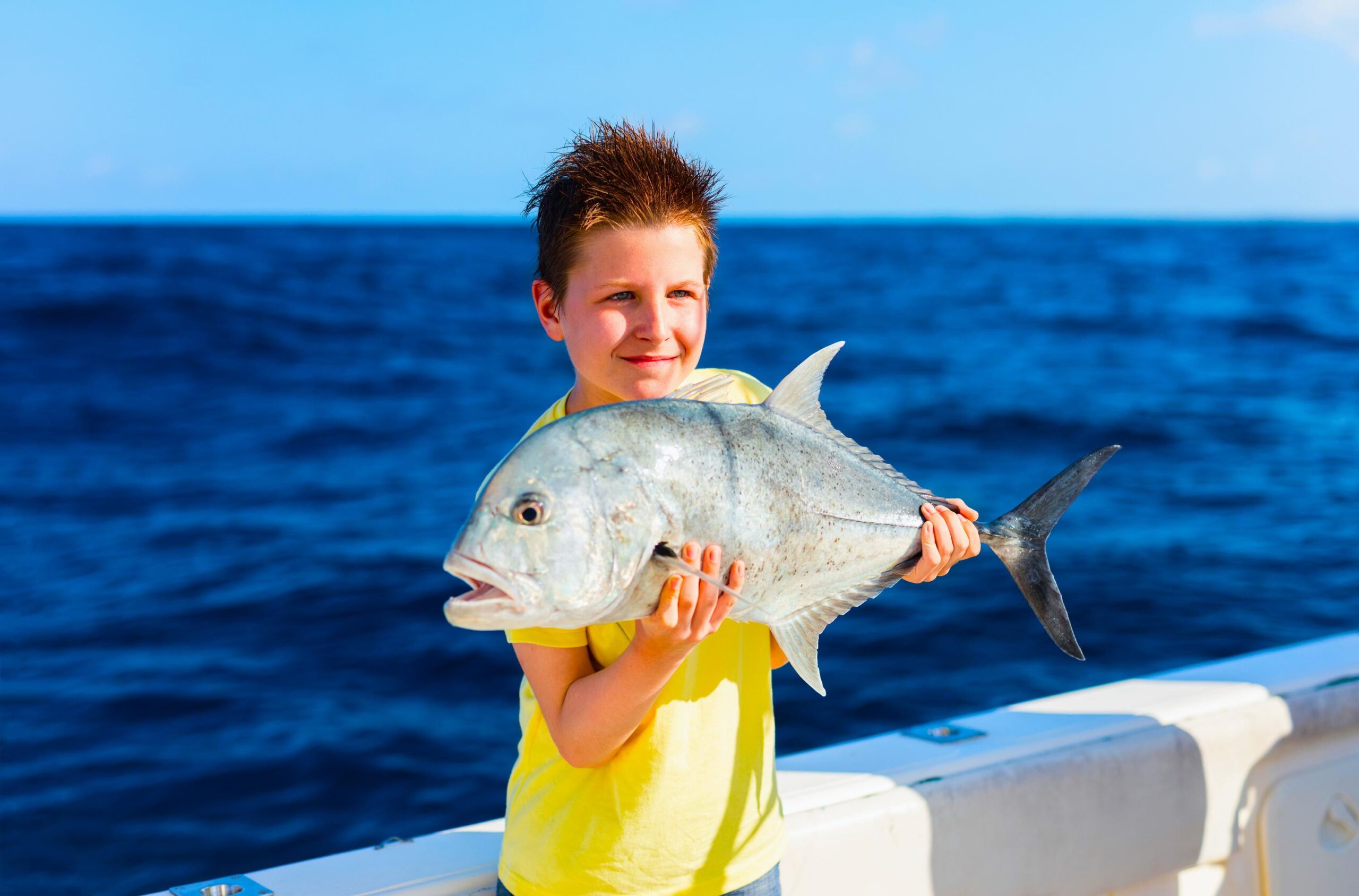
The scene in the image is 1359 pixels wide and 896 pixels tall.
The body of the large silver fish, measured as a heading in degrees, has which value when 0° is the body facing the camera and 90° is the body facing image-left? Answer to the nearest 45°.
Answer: approximately 90°
